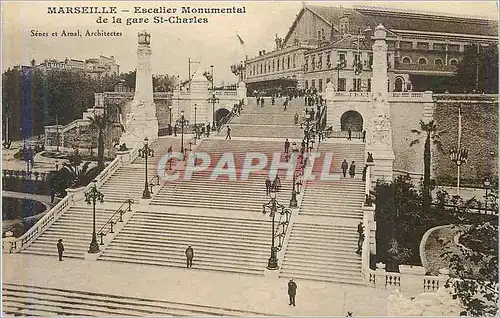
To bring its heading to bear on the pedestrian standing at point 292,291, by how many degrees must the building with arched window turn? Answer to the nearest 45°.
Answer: approximately 45° to its left

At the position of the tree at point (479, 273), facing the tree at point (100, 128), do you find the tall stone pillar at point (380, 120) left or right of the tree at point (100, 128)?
right

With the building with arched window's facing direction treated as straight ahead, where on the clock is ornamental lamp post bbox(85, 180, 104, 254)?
The ornamental lamp post is roughly at 12 o'clock from the building with arched window.

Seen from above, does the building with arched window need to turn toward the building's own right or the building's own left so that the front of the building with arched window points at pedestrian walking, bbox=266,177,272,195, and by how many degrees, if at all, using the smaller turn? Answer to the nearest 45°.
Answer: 0° — it already faces them

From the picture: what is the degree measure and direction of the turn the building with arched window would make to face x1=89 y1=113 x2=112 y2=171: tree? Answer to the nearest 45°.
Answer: approximately 45° to its right

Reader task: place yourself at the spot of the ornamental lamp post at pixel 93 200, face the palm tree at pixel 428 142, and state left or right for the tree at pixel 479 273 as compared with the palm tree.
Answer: right

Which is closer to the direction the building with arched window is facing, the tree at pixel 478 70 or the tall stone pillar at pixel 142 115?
the tall stone pillar

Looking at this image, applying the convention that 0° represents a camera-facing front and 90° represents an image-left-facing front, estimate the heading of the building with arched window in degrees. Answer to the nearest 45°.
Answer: approximately 45°
